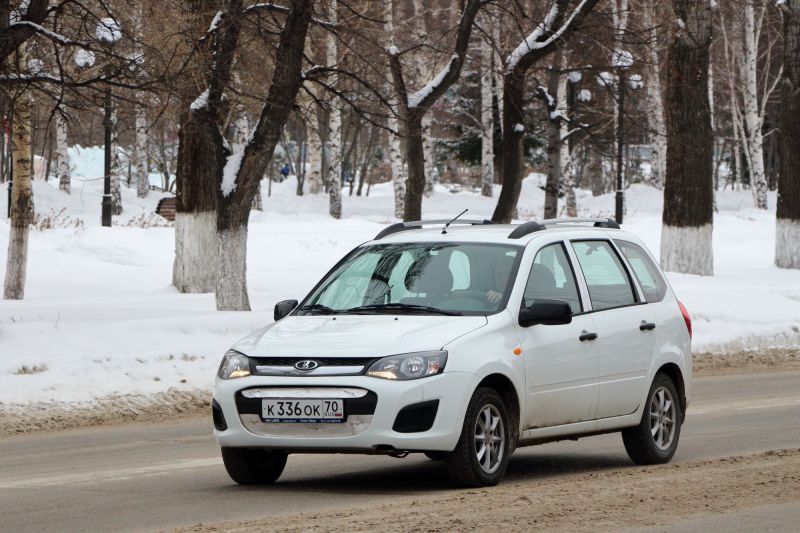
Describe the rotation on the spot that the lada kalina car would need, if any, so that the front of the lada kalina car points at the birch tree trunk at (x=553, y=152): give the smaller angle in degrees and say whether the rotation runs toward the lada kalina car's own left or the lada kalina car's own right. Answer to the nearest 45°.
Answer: approximately 135° to the lada kalina car's own right

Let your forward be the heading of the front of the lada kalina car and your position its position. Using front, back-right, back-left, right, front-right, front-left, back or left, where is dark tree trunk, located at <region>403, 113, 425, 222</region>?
back-right

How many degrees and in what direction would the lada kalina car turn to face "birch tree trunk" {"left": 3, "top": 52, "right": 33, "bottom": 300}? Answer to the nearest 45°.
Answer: approximately 90° to its right

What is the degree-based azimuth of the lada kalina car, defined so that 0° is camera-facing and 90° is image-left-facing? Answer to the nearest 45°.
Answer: approximately 45°

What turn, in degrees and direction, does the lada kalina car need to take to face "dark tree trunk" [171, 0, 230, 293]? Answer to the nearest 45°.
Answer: approximately 135° to its right

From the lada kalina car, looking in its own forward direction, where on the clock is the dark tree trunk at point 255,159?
The dark tree trunk is roughly at 4 o'clock from the lada kalina car.

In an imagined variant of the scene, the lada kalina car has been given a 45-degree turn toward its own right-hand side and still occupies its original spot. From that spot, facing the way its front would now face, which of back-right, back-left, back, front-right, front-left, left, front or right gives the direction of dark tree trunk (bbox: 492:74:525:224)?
right
